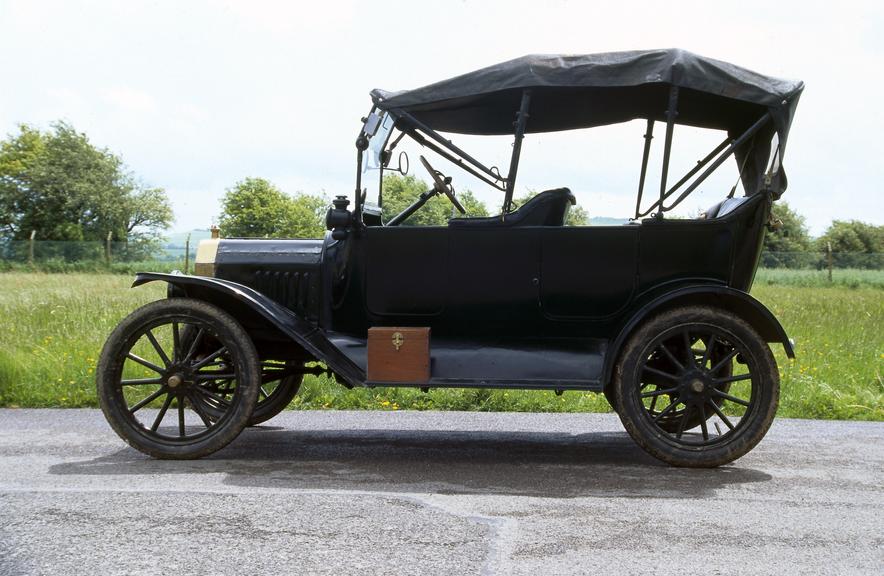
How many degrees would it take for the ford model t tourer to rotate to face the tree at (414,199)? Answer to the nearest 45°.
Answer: approximately 45° to its right

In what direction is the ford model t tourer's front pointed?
to the viewer's left

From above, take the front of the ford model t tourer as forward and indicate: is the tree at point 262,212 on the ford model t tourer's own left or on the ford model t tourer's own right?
on the ford model t tourer's own right
